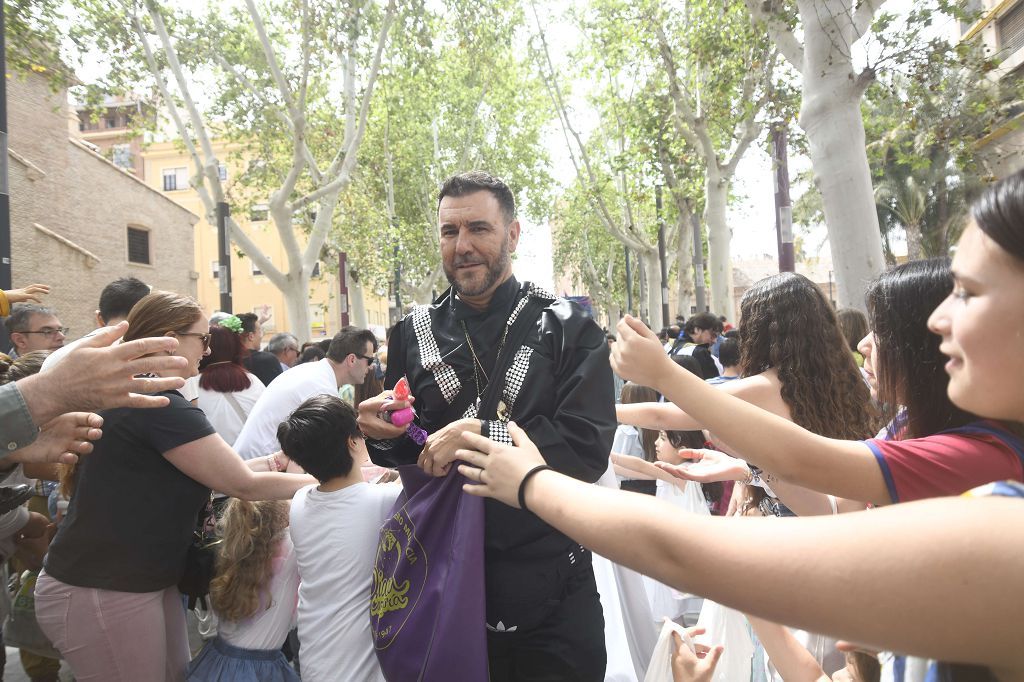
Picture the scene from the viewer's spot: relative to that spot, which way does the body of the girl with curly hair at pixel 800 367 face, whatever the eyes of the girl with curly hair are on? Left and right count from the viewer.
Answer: facing away from the viewer and to the left of the viewer

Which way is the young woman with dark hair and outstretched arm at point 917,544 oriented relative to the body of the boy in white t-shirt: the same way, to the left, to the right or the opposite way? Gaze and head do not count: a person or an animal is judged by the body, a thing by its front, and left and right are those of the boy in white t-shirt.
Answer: to the left

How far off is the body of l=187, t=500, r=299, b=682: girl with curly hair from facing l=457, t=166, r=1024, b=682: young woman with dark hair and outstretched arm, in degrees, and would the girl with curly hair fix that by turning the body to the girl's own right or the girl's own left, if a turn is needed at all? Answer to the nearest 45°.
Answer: approximately 135° to the girl's own right

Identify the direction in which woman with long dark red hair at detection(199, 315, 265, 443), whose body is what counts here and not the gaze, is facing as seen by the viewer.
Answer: away from the camera

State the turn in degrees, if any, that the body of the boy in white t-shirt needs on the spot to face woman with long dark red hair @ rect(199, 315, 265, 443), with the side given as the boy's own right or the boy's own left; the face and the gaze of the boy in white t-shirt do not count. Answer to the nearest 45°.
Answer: approximately 45° to the boy's own left

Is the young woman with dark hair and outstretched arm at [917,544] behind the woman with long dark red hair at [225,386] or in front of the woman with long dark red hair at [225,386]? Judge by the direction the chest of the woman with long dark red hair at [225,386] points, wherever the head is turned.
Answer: behind

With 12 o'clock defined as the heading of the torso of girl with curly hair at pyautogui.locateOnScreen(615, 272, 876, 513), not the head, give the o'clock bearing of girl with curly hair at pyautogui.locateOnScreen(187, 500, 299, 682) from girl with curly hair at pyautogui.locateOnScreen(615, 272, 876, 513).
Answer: girl with curly hair at pyautogui.locateOnScreen(187, 500, 299, 682) is roughly at 10 o'clock from girl with curly hair at pyautogui.locateOnScreen(615, 272, 876, 513).

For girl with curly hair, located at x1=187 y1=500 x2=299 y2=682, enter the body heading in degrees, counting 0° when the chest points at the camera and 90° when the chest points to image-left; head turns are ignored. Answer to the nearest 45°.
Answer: approximately 225°

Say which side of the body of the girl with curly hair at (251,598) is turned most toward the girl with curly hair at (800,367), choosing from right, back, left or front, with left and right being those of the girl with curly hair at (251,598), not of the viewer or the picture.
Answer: right
